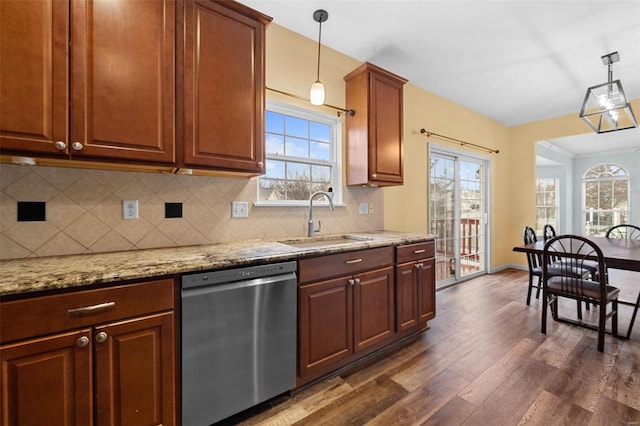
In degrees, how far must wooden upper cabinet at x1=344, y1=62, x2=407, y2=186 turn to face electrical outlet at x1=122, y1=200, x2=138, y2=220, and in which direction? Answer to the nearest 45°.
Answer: approximately 90° to its right

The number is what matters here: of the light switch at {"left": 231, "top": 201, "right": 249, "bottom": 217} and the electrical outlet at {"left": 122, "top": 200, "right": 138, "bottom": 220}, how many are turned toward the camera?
2

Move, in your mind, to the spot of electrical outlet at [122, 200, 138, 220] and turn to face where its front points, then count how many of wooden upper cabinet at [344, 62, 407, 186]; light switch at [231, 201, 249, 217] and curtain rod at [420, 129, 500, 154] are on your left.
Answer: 3

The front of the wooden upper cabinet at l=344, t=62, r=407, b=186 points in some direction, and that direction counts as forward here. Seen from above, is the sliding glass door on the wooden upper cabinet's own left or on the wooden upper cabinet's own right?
on the wooden upper cabinet's own left

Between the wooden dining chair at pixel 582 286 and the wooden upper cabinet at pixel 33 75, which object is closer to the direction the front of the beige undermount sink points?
the wooden dining chair

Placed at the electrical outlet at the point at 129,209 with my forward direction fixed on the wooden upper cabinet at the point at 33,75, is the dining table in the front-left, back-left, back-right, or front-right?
back-left
